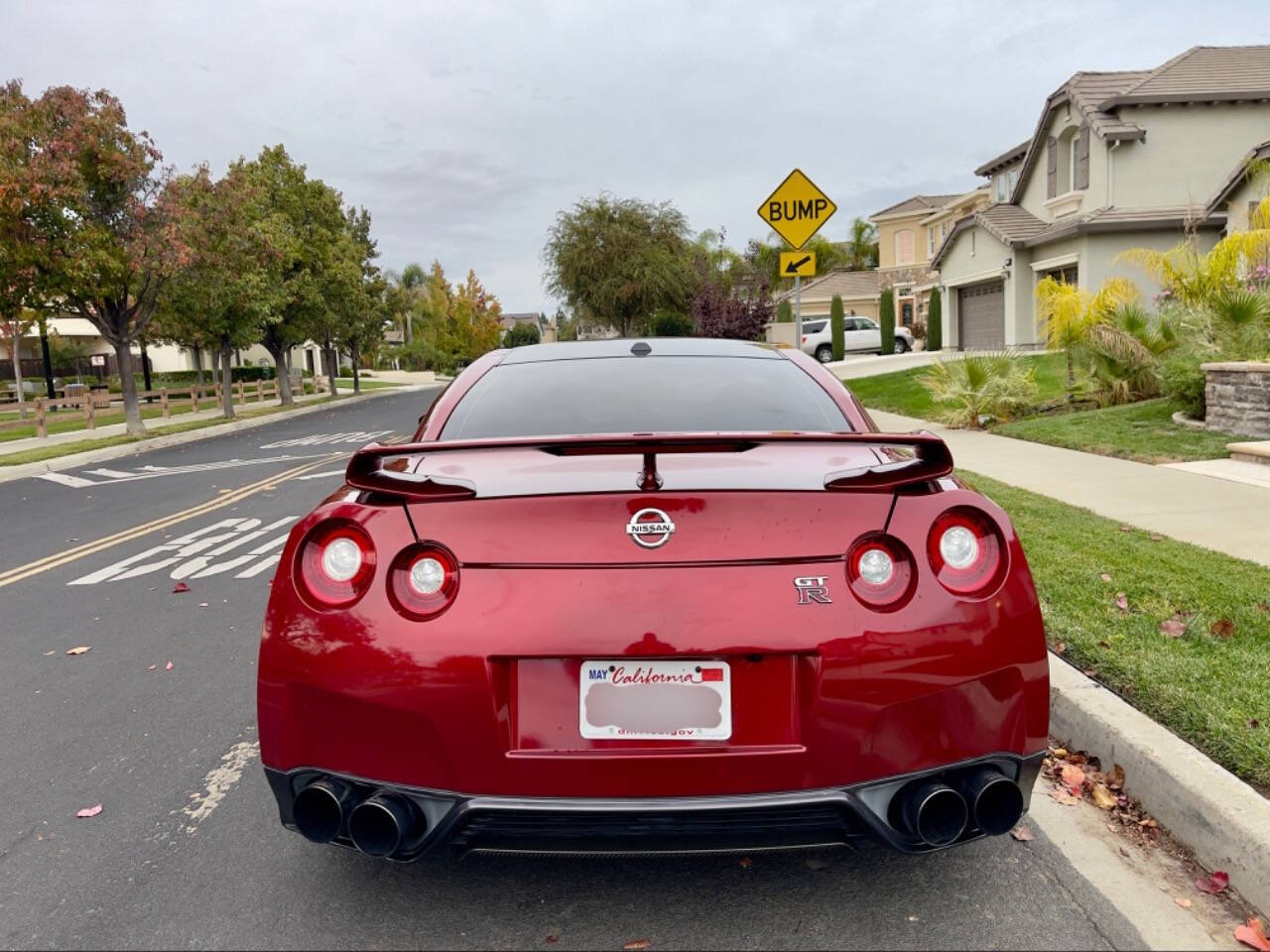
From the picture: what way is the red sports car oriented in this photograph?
away from the camera

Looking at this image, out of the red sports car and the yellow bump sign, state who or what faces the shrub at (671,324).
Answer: the red sports car

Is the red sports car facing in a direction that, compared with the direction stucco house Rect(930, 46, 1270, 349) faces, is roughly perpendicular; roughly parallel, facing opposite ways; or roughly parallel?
roughly perpendicular

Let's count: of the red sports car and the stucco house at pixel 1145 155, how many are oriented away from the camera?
1

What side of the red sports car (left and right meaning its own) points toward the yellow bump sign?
front

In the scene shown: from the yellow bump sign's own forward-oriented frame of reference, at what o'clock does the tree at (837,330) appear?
The tree is roughly at 6 o'clock from the yellow bump sign.

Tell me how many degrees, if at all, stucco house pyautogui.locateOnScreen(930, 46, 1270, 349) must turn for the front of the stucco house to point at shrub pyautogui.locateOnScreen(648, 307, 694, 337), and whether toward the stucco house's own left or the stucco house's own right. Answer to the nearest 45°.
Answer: approximately 90° to the stucco house's own right

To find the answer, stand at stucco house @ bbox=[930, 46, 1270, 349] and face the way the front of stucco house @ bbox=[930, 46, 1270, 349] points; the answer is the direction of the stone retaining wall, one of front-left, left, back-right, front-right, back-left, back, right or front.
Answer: front-left

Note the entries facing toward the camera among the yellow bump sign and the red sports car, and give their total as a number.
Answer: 1

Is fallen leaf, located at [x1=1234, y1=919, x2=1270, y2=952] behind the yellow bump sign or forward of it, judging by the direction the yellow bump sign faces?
forward

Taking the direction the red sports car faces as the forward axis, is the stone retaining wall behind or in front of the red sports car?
in front

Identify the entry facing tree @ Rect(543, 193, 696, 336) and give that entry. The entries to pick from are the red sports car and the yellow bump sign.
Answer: the red sports car

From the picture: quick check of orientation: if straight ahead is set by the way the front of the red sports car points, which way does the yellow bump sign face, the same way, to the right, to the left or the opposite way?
the opposite way

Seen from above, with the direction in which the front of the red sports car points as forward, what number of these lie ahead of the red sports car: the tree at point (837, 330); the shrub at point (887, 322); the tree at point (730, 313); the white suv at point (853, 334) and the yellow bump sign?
5

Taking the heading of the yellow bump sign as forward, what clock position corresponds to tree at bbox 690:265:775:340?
The tree is roughly at 6 o'clock from the yellow bump sign.

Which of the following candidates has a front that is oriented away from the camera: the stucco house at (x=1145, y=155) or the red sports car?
the red sports car

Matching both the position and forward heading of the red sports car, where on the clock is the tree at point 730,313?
The tree is roughly at 12 o'clock from the red sports car.

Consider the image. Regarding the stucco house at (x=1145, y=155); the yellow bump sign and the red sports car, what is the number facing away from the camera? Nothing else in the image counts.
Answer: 1

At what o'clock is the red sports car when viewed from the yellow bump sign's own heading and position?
The red sports car is roughly at 12 o'clock from the yellow bump sign.
